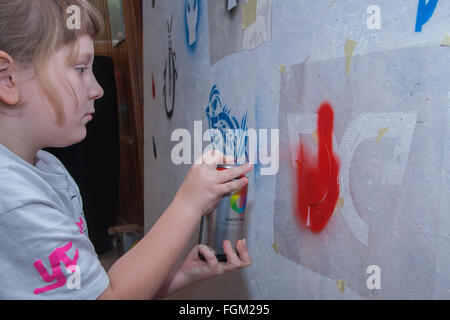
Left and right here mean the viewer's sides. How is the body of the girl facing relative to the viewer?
facing to the right of the viewer

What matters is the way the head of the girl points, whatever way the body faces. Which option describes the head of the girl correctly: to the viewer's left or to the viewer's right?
to the viewer's right
